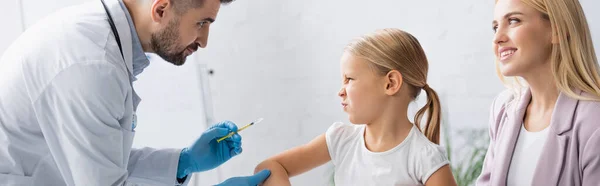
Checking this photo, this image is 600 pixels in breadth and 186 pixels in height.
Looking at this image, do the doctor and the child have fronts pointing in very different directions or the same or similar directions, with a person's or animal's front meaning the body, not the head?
very different directions

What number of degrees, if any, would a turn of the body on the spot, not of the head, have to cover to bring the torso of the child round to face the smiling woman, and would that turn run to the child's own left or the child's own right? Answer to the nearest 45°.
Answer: approximately 135° to the child's own left

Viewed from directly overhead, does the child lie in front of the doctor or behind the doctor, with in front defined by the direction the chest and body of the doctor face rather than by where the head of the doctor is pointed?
in front

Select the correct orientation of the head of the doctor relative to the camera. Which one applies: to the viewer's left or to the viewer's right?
to the viewer's right

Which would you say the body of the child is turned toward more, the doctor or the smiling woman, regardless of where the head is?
the doctor

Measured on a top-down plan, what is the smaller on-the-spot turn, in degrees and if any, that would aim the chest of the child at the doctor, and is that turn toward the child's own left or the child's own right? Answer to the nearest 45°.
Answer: approximately 45° to the child's own right

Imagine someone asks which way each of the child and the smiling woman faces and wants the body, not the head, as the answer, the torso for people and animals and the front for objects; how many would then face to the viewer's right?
0

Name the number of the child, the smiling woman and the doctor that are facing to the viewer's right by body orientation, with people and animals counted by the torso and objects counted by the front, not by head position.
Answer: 1

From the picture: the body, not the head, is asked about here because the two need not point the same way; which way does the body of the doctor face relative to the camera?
to the viewer's right

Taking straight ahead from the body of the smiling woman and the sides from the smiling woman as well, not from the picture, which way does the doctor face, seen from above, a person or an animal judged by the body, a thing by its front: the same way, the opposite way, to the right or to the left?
the opposite way

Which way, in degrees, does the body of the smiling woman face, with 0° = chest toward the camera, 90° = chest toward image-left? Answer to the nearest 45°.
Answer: approximately 45°

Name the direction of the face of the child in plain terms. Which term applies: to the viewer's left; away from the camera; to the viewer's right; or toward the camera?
to the viewer's left
